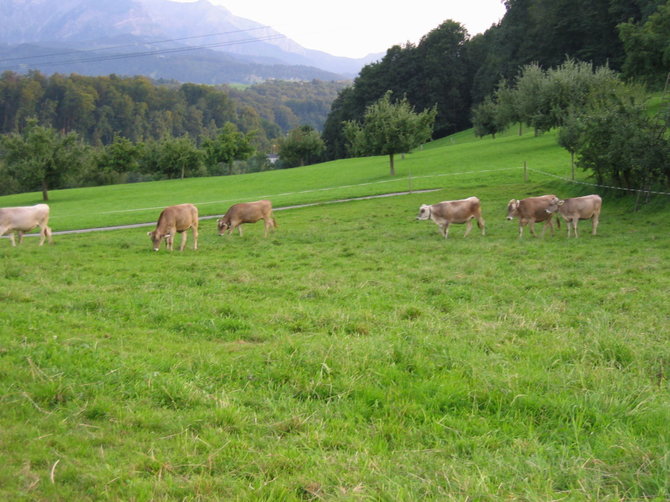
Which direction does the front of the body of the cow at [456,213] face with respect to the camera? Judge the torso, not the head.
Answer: to the viewer's left

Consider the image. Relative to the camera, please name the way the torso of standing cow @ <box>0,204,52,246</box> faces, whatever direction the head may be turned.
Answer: to the viewer's left

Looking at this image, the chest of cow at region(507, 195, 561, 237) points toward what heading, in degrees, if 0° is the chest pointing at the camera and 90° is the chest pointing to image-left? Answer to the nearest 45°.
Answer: approximately 90°

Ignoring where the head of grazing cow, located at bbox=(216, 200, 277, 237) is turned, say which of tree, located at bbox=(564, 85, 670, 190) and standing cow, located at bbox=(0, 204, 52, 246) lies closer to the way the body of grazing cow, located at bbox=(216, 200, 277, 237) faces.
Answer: the standing cow

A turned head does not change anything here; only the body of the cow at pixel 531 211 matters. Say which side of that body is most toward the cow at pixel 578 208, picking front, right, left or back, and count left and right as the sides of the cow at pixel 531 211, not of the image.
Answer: back

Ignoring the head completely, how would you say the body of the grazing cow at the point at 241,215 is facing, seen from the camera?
to the viewer's left

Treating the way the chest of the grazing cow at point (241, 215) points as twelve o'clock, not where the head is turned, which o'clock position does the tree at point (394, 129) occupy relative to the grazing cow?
The tree is roughly at 4 o'clock from the grazing cow.

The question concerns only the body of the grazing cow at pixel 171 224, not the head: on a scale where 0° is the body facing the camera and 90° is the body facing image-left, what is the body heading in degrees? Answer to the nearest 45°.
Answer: approximately 45°

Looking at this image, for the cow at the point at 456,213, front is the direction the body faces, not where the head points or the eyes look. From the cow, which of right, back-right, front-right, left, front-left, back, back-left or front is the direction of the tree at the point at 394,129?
right
